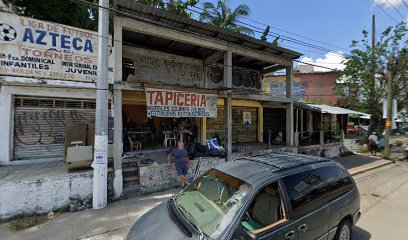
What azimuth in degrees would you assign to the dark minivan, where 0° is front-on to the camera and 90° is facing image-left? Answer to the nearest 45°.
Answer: approximately 45°

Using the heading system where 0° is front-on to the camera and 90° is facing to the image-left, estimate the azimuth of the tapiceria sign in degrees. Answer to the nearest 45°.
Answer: approximately 315°

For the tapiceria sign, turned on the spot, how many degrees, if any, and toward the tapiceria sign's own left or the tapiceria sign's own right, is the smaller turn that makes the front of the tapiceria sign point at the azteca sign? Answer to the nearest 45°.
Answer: approximately 135° to the tapiceria sign's own right

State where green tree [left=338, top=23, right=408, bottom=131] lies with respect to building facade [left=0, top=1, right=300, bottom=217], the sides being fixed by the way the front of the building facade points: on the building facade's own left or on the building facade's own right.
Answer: on the building facade's own left

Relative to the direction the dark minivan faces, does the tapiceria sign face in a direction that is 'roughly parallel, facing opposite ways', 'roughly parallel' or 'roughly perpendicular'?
roughly perpendicular

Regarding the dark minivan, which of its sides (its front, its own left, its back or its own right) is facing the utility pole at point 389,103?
back

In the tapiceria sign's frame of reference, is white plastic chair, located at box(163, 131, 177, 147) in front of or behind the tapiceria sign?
behind
